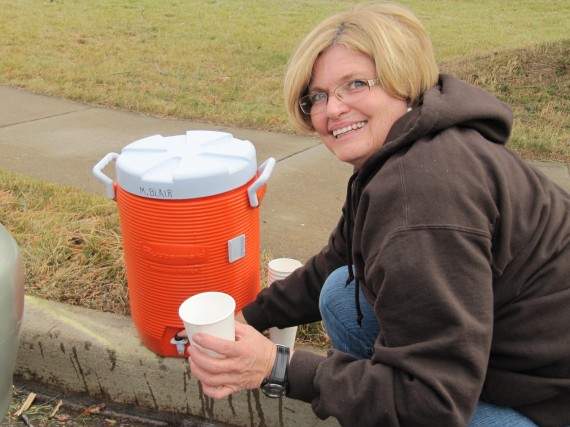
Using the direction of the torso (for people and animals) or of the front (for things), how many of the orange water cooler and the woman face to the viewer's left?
1

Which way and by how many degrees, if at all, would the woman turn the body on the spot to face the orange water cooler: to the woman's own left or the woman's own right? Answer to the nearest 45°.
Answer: approximately 45° to the woman's own right

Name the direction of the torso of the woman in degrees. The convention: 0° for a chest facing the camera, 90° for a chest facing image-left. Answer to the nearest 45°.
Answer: approximately 90°

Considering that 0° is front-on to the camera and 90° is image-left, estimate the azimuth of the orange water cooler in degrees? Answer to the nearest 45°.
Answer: approximately 0°
